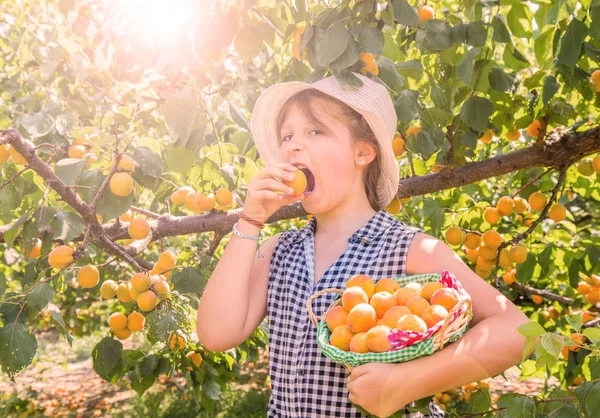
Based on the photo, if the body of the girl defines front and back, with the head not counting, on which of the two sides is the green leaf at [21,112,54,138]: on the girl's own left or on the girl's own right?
on the girl's own right

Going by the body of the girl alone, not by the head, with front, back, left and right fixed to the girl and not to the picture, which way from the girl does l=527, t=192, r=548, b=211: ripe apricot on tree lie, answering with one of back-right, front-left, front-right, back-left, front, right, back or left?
back

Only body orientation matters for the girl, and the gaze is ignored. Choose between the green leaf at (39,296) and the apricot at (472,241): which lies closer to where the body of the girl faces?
the green leaf

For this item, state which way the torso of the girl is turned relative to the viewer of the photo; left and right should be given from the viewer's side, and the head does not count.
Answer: facing the viewer and to the left of the viewer

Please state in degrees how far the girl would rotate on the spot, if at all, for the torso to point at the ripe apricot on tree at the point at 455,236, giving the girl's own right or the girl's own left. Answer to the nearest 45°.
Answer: approximately 180°

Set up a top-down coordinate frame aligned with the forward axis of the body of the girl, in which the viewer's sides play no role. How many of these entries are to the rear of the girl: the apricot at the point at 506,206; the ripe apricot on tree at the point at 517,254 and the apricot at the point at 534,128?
3

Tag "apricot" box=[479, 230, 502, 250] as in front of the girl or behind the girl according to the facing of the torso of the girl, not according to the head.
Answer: behind
